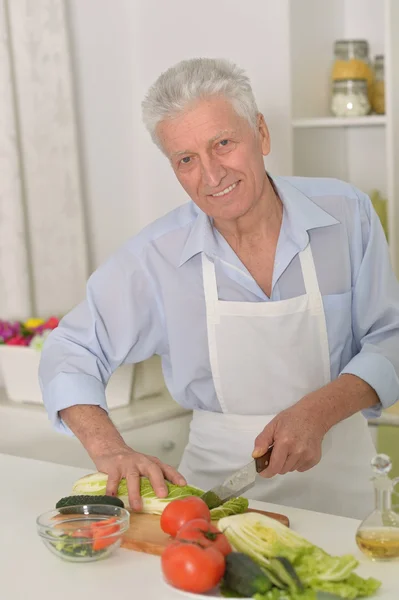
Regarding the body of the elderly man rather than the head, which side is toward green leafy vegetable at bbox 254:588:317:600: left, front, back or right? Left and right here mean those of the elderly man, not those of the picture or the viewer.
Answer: front

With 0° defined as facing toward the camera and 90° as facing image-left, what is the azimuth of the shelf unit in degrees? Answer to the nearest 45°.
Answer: approximately 0°

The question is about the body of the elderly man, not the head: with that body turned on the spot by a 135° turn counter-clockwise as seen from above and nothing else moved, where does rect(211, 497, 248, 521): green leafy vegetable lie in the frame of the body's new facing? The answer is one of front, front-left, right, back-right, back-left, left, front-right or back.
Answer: back-right

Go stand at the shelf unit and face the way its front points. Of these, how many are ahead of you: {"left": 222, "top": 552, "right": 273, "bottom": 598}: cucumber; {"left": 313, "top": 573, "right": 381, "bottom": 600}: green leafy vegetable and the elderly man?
3

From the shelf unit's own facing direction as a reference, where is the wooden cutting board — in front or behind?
in front

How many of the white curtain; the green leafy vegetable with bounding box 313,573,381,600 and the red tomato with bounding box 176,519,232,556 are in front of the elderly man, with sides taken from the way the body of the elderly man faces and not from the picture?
2

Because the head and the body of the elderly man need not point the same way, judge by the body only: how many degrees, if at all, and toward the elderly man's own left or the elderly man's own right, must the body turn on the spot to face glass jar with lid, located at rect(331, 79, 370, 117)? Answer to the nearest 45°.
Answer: approximately 180°

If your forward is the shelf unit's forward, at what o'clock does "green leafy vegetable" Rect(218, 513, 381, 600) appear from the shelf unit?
The green leafy vegetable is roughly at 12 o'clock from the shelf unit.

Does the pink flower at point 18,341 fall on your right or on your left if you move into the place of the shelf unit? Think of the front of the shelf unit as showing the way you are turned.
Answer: on your right

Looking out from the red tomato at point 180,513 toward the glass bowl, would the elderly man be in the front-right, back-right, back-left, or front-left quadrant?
back-right

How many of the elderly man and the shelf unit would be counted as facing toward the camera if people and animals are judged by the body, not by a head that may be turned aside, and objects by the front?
2

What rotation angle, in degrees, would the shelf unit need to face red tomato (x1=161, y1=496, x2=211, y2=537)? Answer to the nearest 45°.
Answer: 0° — it already faces it

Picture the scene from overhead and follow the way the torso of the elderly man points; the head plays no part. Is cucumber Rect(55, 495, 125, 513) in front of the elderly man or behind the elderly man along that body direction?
in front

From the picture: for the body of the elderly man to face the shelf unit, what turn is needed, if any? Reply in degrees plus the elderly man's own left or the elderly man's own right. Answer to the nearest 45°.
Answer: approximately 180°
